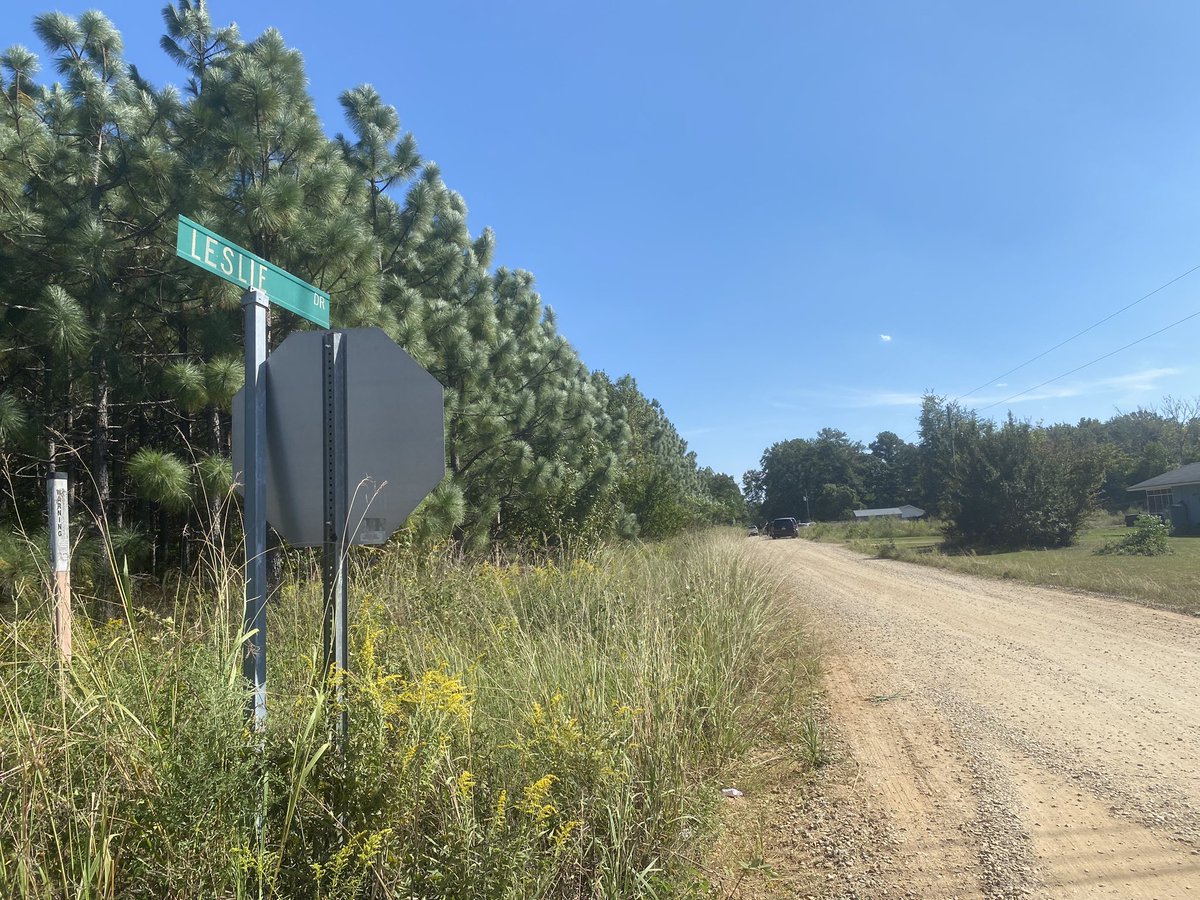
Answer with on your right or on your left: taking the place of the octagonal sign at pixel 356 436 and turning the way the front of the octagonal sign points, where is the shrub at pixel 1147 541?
on your right

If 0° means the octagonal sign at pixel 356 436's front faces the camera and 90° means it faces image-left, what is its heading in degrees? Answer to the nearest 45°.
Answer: approximately 180°

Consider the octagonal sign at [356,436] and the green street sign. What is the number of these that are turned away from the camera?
1

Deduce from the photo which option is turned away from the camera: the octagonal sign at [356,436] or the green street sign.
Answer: the octagonal sign
